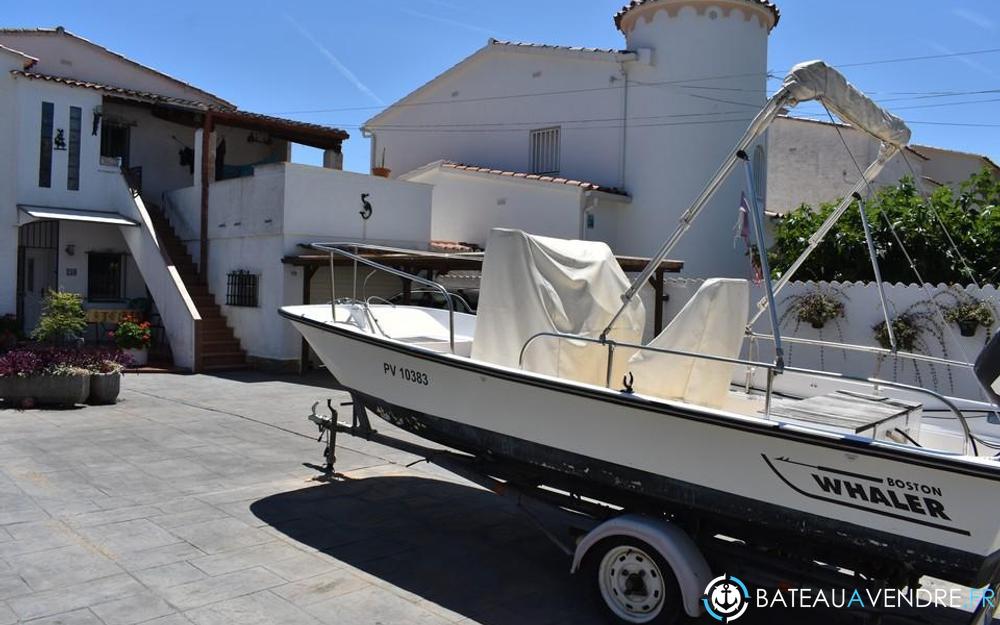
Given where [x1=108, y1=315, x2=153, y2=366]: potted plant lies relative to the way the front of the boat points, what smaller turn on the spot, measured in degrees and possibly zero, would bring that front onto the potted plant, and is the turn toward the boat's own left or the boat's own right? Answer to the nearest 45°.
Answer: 0° — it already faces it

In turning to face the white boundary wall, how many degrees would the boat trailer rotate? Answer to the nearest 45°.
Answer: approximately 45° to its right

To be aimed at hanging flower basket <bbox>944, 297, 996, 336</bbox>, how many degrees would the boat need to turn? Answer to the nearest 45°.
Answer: approximately 90° to its right

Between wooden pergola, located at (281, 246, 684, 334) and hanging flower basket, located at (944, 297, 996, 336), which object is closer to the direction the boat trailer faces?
the wooden pergola

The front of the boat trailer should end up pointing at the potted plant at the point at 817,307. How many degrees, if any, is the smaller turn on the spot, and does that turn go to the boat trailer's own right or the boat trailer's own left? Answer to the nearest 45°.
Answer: approximately 45° to the boat trailer's own right

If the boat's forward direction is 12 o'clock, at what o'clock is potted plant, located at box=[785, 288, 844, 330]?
The potted plant is roughly at 2 o'clock from the boat.

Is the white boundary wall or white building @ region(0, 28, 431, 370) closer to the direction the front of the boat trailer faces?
the white building

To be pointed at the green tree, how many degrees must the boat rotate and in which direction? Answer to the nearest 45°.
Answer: approximately 90° to its right

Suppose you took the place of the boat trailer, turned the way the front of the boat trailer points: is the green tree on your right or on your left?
on your right

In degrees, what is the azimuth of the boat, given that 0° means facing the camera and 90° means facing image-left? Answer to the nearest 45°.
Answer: approximately 135°

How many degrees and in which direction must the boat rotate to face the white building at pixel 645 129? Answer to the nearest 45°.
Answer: approximately 45° to its right

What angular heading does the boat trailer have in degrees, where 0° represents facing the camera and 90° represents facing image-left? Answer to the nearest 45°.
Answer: approximately 135°
